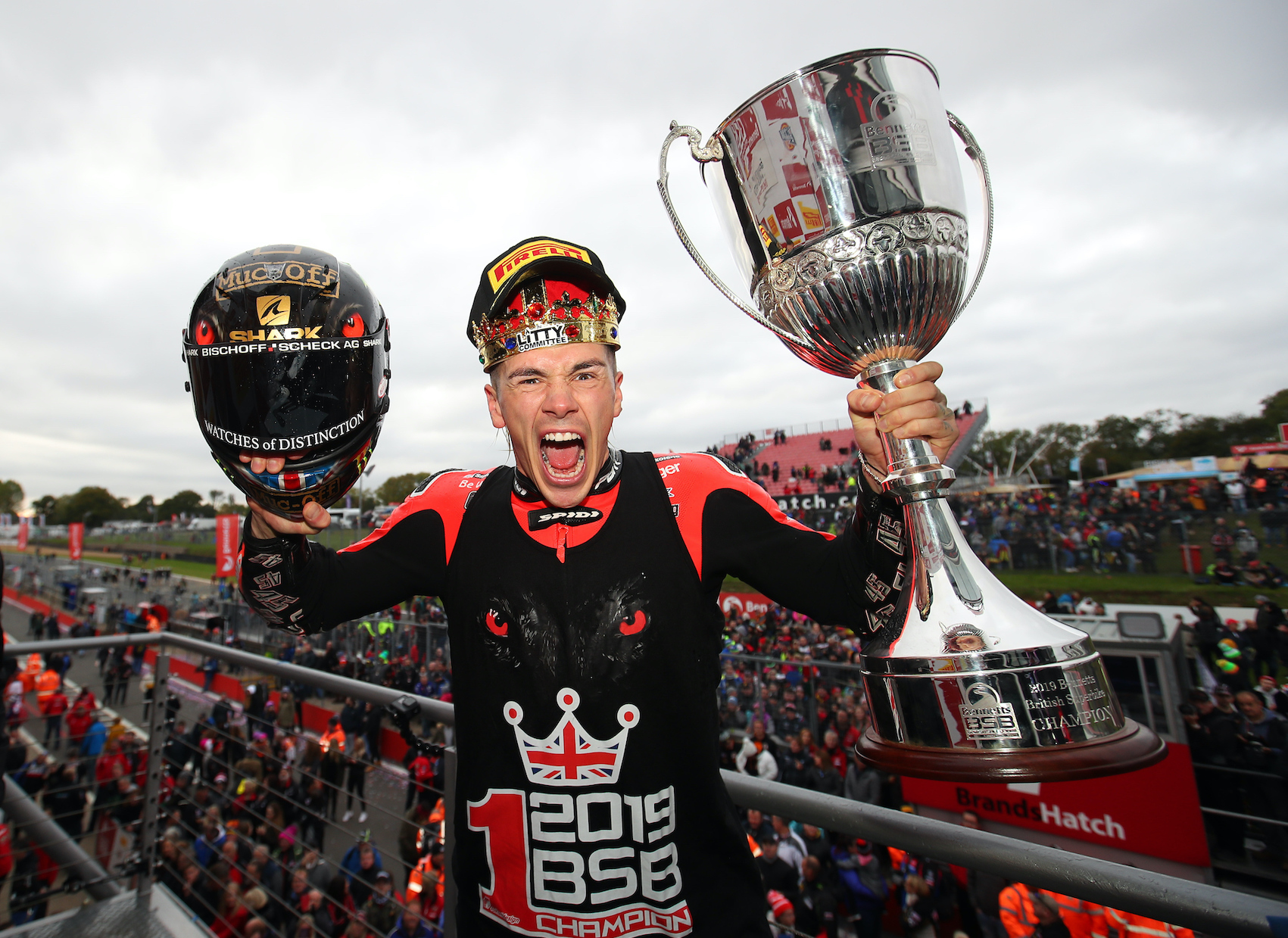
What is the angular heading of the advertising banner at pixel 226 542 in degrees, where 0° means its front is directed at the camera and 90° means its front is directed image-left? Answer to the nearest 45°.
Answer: approximately 0°

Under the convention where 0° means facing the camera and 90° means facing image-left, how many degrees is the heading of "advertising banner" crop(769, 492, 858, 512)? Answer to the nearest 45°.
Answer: approximately 0°

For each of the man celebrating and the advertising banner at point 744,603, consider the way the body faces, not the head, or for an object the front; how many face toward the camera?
2

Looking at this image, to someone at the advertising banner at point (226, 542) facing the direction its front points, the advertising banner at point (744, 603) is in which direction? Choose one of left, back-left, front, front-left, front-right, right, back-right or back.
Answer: front-left

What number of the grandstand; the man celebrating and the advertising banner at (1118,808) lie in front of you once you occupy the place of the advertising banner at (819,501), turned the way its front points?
2

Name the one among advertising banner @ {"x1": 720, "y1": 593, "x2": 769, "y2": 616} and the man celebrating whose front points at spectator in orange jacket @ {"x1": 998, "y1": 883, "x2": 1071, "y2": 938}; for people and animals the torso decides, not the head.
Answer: the advertising banner

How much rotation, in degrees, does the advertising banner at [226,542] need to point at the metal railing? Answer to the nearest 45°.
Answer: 0° — it already faces it

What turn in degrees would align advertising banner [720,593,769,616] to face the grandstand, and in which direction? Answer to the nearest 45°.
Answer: approximately 180°
